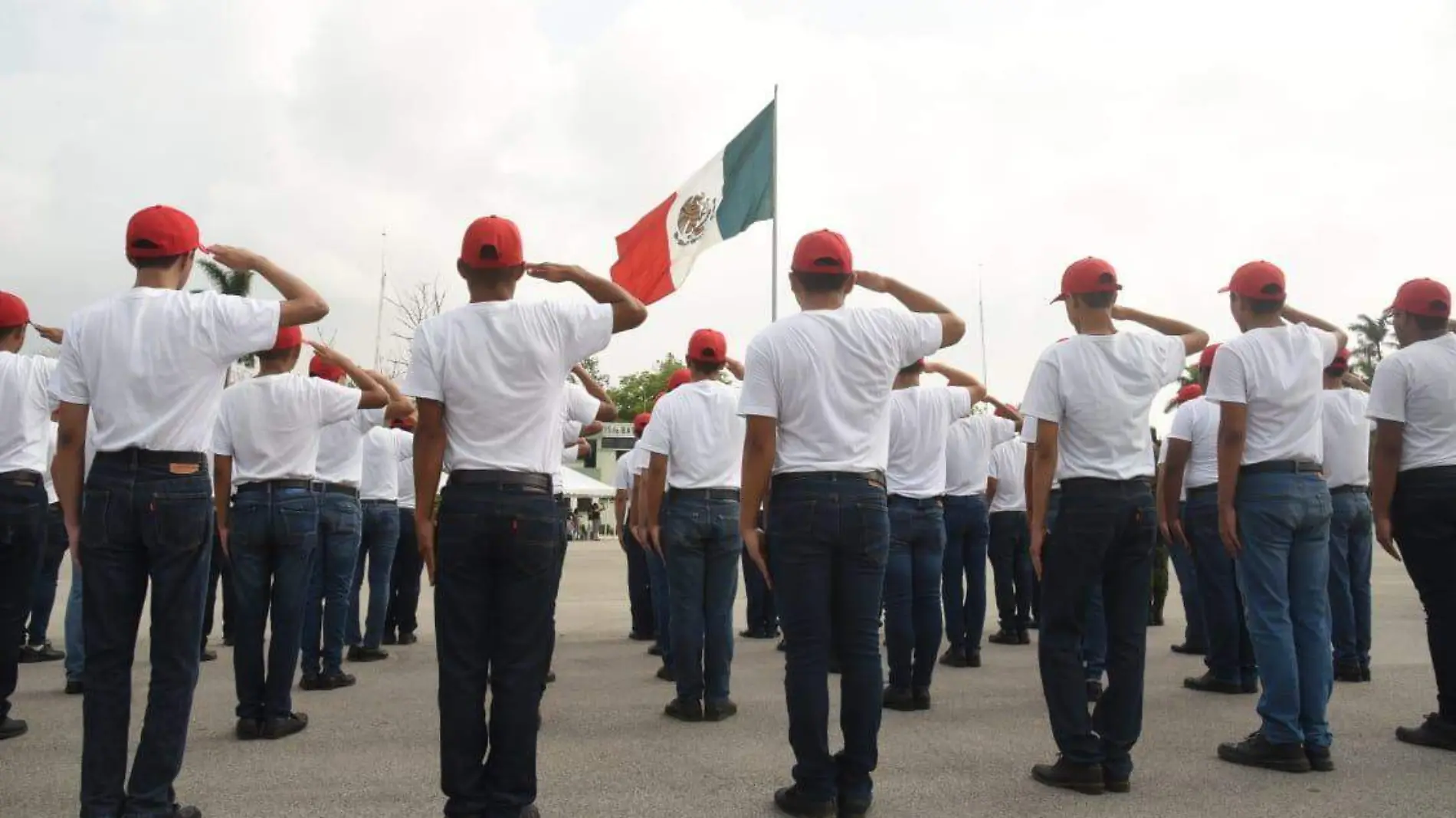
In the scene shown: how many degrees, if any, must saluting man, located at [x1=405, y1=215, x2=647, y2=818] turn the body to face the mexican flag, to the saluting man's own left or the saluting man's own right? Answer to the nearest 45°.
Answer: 0° — they already face it

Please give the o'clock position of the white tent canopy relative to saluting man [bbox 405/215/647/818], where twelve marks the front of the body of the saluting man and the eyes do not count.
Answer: The white tent canopy is roughly at 12 o'clock from the saluting man.

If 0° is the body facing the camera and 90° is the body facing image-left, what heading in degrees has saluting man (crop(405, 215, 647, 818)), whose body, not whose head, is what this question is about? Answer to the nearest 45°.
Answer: approximately 180°
